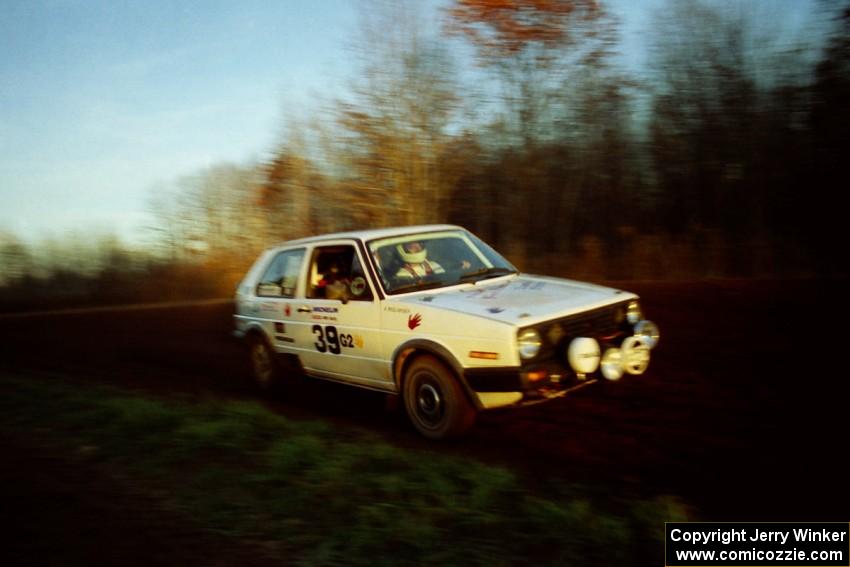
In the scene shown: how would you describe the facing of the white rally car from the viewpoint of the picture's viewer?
facing the viewer and to the right of the viewer
